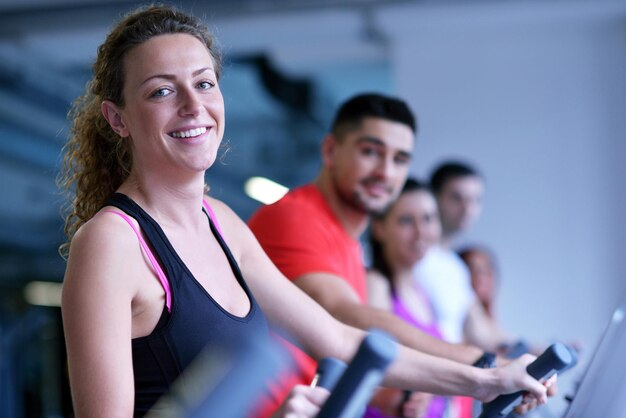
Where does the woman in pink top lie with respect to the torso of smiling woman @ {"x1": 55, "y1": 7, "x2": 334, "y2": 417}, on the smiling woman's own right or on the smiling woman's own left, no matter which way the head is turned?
on the smiling woman's own left

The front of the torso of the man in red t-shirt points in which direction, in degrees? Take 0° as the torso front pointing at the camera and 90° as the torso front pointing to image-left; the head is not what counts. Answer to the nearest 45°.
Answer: approximately 315°

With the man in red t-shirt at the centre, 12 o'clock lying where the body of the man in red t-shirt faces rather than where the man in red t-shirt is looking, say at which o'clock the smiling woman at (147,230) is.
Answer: The smiling woman is roughly at 2 o'clock from the man in red t-shirt.

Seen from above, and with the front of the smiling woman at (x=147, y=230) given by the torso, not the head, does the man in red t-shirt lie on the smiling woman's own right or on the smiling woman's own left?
on the smiling woman's own left

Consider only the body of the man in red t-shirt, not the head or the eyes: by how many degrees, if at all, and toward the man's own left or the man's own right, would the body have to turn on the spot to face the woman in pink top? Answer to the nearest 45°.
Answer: approximately 135° to the man's own left

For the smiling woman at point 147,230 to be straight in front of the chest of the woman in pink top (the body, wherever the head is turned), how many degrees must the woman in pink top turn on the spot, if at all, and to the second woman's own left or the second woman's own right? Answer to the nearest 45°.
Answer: approximately 45° to the second woman's own right

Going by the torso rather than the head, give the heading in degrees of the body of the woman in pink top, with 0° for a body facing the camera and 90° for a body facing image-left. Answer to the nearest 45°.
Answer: approximately 315°
